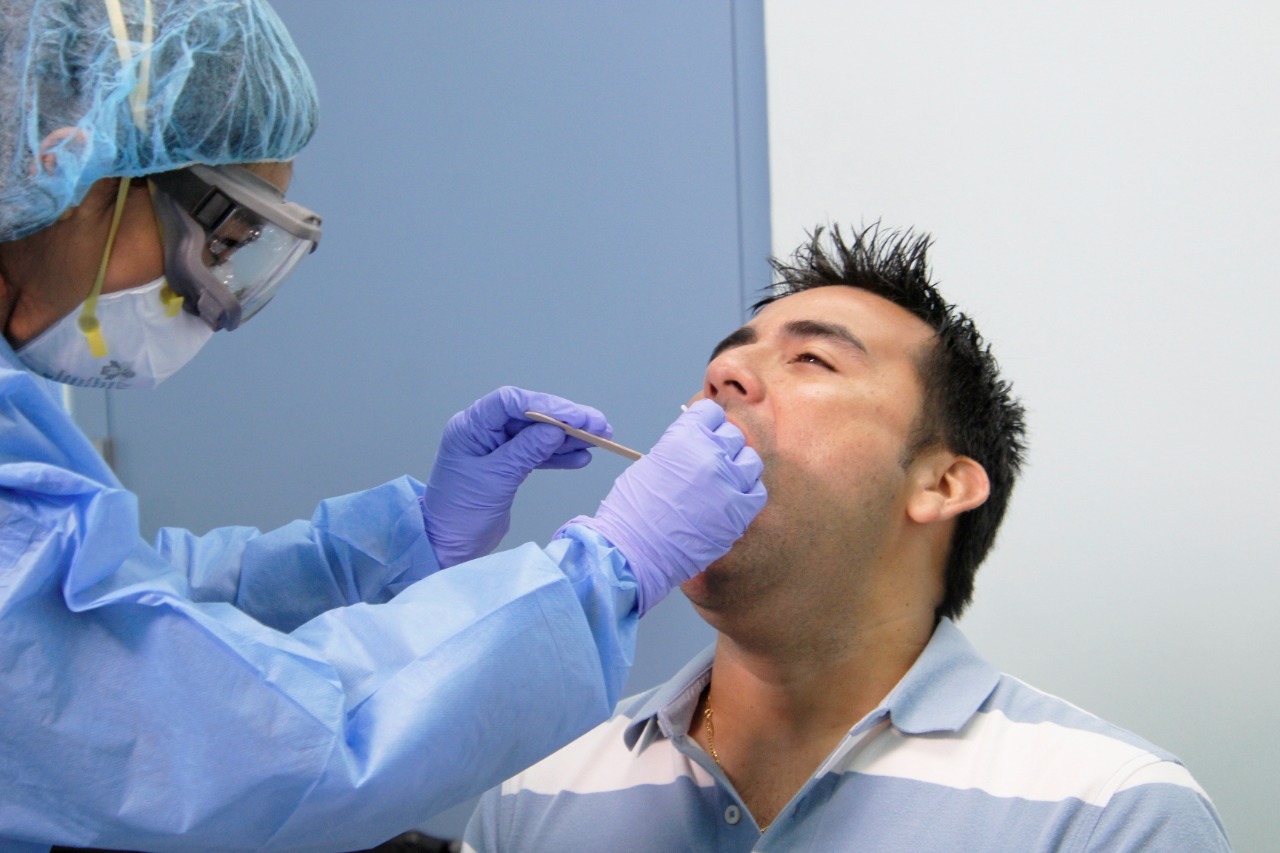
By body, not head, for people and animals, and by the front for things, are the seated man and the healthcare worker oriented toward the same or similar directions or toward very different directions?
very different directions

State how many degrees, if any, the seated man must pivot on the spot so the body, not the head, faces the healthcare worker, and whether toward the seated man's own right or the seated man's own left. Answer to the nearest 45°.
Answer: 0° — they already face them

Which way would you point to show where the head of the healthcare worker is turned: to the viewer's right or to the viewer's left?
to the viewer's right

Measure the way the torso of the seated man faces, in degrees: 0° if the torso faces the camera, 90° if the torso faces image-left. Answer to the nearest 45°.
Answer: approximately 45°

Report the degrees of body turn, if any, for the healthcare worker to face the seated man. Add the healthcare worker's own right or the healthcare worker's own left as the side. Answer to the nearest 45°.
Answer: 0° — they already face them

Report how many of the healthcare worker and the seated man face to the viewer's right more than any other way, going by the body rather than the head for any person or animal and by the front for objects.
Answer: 1

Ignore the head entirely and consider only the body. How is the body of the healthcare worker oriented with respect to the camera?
to the viewer's right
